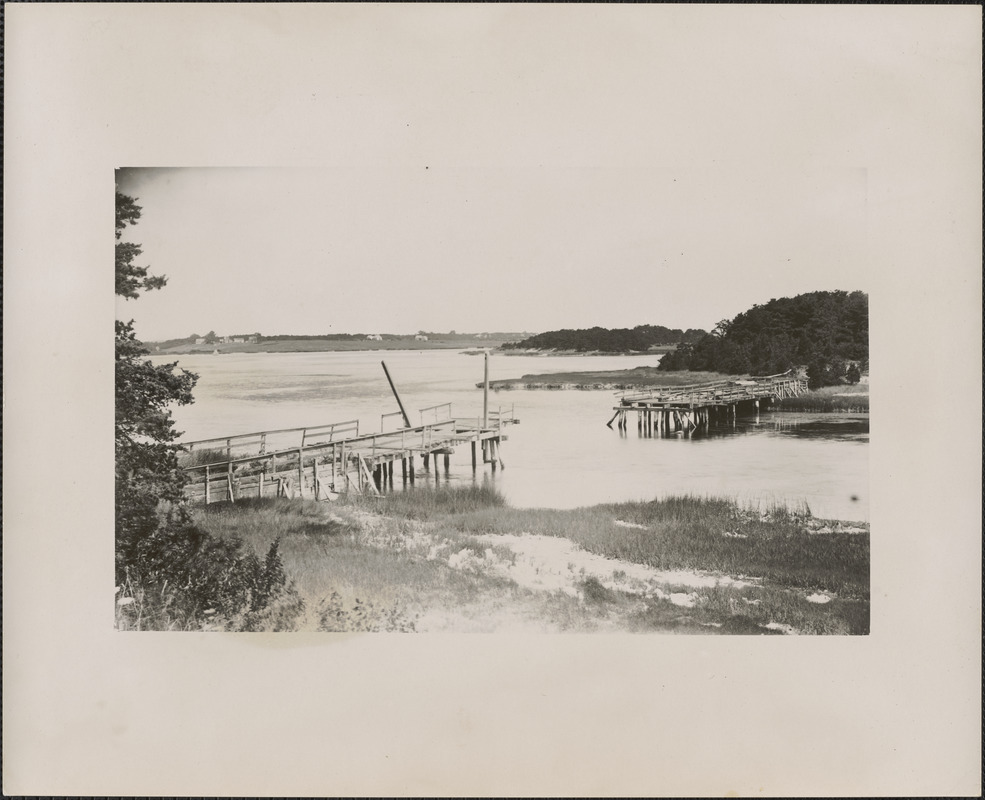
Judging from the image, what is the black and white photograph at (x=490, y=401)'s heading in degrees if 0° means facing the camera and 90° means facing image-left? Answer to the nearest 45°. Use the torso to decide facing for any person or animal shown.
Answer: approximately 0°
